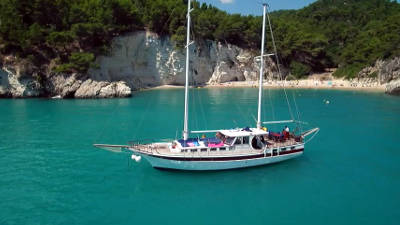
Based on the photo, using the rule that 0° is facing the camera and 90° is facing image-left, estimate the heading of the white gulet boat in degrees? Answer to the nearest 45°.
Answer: approximately 90°
